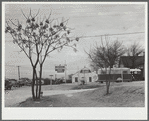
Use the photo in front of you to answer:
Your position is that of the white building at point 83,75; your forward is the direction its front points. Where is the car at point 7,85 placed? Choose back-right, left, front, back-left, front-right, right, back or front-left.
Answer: front-right

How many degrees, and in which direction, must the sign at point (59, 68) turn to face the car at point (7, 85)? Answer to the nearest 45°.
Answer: approximately 90° to its right

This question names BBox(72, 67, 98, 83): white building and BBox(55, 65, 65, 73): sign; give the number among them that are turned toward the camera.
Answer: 2

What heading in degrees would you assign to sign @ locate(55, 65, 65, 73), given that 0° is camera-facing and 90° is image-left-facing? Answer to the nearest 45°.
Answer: approximately 0°

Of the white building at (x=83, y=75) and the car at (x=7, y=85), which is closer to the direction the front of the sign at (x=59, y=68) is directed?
the car

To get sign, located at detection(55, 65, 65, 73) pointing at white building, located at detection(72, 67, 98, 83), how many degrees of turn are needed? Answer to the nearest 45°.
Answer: approximately 135° to its left
